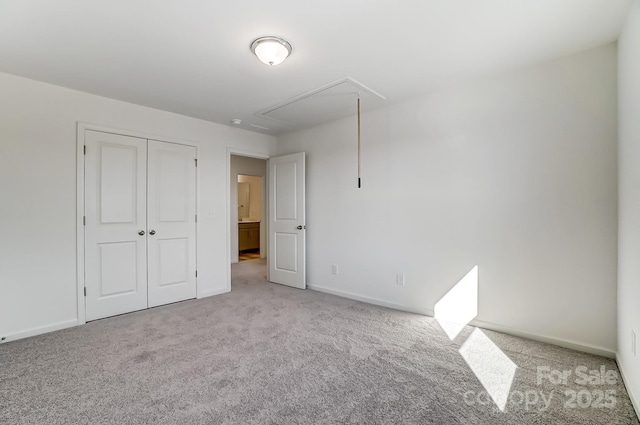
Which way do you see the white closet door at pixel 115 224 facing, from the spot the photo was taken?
facing the viewer and to the right of the viewer

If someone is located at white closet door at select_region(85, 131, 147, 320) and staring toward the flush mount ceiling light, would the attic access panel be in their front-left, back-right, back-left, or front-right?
front-left

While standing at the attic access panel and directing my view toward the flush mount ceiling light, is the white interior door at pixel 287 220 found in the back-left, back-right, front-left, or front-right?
back-right

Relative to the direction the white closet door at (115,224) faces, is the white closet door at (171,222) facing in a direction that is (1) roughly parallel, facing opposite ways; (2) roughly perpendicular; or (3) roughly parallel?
roughly parallel

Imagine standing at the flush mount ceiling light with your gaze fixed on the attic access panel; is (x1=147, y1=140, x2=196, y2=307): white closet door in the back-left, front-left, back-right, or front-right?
front-left

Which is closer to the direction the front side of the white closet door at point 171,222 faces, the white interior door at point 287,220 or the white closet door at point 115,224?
the white interior door

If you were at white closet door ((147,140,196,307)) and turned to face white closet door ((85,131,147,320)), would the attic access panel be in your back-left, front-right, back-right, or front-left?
back-left

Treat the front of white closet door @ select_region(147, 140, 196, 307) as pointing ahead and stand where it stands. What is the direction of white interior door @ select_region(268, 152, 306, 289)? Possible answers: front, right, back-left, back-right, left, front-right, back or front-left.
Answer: front-left

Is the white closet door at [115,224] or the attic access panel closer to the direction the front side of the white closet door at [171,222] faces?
the attic access panel

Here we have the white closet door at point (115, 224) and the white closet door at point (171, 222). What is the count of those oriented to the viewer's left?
0

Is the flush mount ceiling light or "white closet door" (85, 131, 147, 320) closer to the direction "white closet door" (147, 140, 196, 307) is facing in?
the flush mount ceiling light

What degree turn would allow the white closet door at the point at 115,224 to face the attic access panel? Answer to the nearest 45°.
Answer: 0° — it already faces it

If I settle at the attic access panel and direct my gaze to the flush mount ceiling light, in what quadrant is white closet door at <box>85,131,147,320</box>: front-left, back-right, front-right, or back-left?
front-right

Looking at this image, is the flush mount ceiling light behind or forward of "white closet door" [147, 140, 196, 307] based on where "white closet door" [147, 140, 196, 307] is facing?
forward

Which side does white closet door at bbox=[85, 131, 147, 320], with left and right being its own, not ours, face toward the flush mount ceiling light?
front

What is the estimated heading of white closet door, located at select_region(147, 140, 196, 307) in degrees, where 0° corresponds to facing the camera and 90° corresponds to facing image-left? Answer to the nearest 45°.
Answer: approximately 315°

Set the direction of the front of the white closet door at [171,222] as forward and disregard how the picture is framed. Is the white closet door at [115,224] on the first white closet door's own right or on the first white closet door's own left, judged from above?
on the first white closet door's own right
